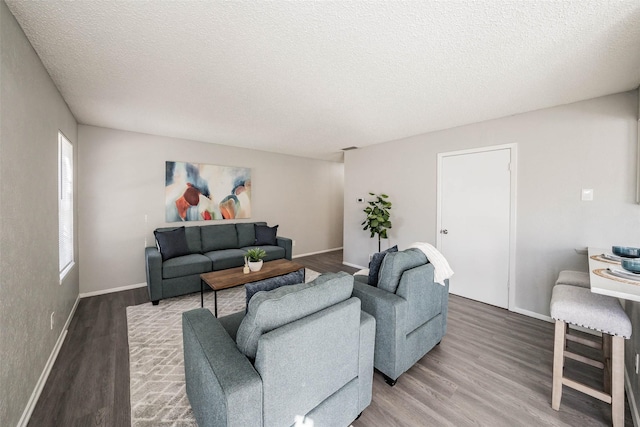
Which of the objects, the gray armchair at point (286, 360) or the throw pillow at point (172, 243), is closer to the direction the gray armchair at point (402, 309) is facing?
the throw pillow

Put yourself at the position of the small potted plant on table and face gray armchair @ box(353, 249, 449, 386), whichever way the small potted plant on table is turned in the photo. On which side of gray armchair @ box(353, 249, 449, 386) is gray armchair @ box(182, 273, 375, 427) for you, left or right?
right

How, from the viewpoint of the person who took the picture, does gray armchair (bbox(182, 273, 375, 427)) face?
facing away from the viewer and to the left of the viewer

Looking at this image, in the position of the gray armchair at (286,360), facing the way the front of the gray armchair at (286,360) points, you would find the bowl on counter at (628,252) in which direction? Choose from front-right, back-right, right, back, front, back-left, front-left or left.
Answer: back-right

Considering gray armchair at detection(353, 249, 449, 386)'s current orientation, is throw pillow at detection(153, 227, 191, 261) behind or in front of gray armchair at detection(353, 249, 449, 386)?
in front

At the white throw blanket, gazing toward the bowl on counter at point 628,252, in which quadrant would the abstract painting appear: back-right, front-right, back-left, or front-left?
back-left

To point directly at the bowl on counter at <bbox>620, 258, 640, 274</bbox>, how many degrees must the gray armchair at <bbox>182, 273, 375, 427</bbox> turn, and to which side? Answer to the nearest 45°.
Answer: approximately 135° to its right

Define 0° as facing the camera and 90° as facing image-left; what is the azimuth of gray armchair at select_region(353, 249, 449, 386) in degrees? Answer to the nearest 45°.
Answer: approximately 135°

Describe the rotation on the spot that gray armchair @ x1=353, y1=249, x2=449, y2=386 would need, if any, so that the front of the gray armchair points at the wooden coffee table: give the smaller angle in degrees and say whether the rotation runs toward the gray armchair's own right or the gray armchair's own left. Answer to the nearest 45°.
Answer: approximately 45° to the gray armchair's own left

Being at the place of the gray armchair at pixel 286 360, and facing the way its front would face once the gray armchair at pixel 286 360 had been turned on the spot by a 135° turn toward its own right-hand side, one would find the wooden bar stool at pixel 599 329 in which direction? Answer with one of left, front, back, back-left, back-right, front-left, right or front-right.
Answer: front

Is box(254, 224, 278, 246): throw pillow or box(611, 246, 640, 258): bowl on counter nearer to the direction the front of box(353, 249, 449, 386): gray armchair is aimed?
the throw pillow

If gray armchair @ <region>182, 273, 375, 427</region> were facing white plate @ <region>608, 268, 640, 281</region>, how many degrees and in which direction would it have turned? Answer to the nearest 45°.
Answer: approximately 135° to its right

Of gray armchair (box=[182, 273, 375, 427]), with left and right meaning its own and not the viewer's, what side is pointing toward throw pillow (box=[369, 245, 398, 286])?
right
